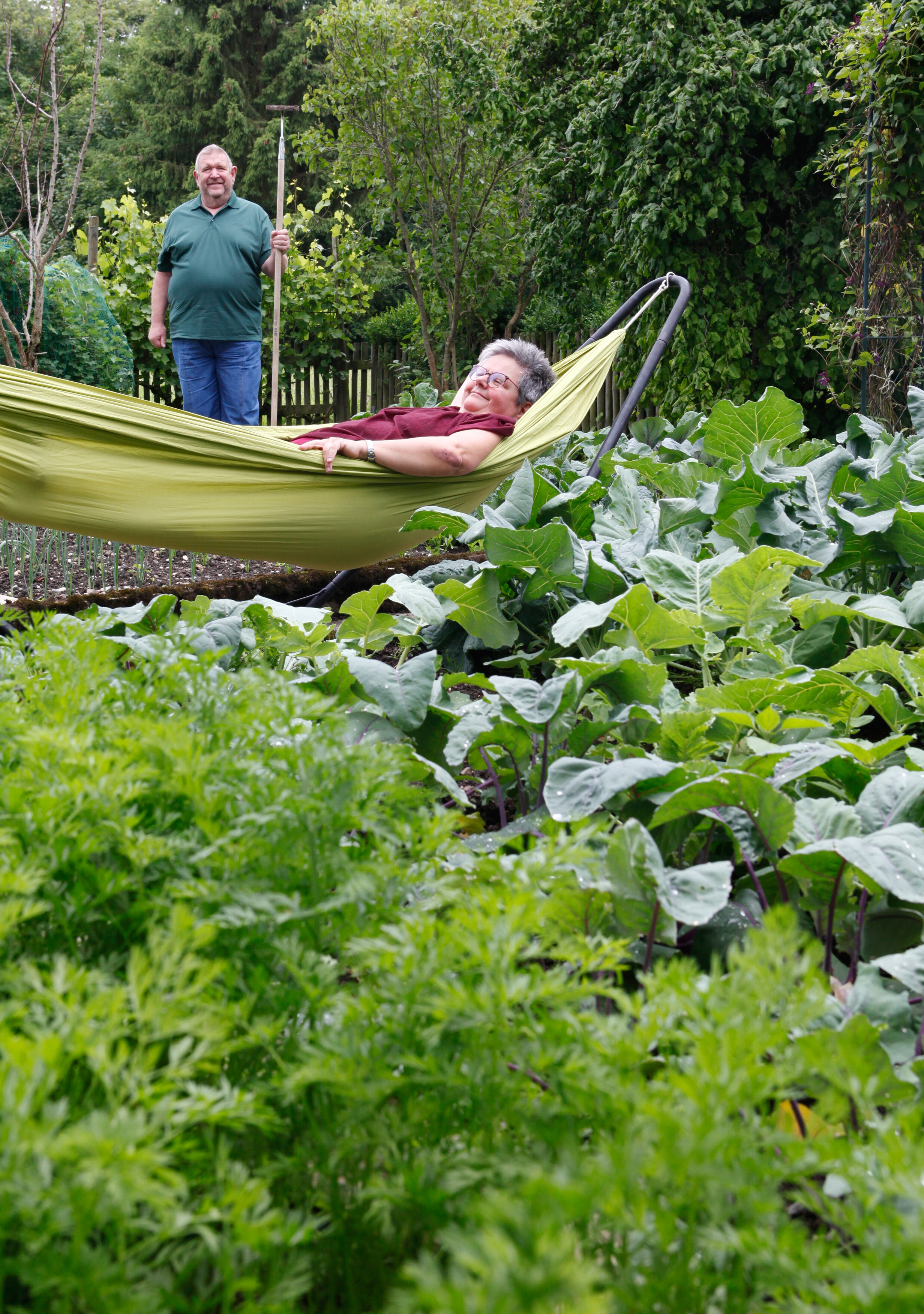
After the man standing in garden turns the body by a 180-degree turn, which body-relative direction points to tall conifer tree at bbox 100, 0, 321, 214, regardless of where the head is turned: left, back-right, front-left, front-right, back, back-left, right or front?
front

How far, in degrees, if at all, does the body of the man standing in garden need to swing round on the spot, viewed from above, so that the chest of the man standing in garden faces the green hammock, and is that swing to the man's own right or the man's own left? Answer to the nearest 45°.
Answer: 0° — they already face it

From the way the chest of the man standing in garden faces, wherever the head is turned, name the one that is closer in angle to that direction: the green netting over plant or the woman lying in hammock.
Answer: the woman lying in hammock

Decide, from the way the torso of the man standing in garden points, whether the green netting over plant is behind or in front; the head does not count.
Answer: behind

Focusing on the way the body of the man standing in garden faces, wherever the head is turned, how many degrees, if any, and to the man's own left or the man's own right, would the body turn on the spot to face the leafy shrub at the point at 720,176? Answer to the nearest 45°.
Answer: approximately 135° to the man's own left

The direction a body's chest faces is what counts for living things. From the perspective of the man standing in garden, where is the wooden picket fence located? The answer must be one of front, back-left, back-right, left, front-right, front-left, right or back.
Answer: back

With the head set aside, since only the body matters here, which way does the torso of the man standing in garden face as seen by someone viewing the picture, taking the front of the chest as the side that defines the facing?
toward the camera

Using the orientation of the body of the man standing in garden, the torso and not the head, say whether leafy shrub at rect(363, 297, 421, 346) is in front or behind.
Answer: behind
